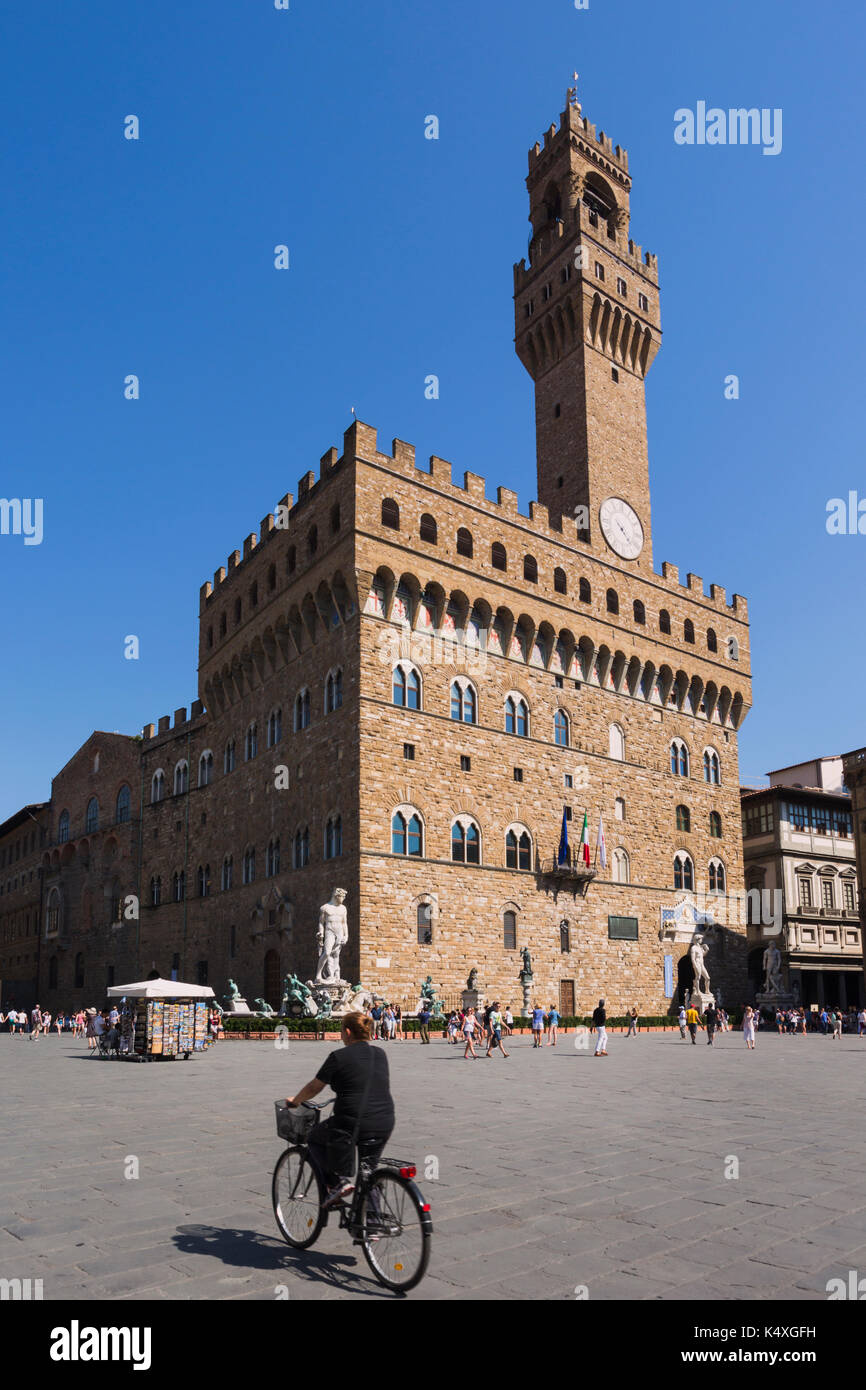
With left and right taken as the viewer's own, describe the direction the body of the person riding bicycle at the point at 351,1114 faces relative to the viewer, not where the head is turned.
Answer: facing away from the viewer and to the left of the viewer

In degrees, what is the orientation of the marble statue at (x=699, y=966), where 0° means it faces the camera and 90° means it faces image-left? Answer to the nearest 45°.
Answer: approximately 315°

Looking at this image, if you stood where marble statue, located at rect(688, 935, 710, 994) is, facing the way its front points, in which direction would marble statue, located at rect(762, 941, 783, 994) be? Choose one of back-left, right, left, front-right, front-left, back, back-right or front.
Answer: left

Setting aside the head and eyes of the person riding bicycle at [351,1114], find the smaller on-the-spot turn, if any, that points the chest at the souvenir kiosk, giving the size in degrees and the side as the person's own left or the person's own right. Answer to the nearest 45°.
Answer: approximately 45° to the person's own right

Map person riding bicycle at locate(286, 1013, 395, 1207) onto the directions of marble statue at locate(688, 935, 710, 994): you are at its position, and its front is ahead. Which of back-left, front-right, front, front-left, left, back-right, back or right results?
front-right

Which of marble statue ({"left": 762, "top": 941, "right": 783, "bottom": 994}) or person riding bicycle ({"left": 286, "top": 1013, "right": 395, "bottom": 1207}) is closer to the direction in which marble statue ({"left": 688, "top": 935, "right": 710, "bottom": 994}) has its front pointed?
the person riding bicycle

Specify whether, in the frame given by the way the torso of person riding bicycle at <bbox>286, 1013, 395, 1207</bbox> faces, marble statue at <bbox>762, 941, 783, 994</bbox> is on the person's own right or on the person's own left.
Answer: on the person's own right

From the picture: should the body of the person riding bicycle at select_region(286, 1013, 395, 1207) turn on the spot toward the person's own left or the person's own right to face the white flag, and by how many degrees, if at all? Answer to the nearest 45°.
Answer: approximately 45° to the person's own right

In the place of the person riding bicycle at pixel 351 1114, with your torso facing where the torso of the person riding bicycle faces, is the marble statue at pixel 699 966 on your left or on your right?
on your right

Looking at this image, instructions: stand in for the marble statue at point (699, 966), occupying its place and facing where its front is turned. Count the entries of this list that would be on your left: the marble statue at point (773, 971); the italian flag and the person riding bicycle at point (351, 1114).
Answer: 1

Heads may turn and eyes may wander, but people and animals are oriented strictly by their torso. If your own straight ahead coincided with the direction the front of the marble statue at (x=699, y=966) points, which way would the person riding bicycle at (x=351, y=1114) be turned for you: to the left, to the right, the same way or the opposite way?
the opposite way

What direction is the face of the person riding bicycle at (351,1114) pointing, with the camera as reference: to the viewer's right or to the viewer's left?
to the viewer's left

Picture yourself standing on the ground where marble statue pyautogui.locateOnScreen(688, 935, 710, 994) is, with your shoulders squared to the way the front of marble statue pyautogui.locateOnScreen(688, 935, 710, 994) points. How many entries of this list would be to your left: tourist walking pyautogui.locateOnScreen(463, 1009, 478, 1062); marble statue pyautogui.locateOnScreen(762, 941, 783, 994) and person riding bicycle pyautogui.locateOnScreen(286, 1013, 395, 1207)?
1

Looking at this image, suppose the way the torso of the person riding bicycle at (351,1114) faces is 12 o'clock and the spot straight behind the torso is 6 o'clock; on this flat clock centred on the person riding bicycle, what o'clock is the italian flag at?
The italian flag is roughly at 2 o'clock from the person riding bicycle.
